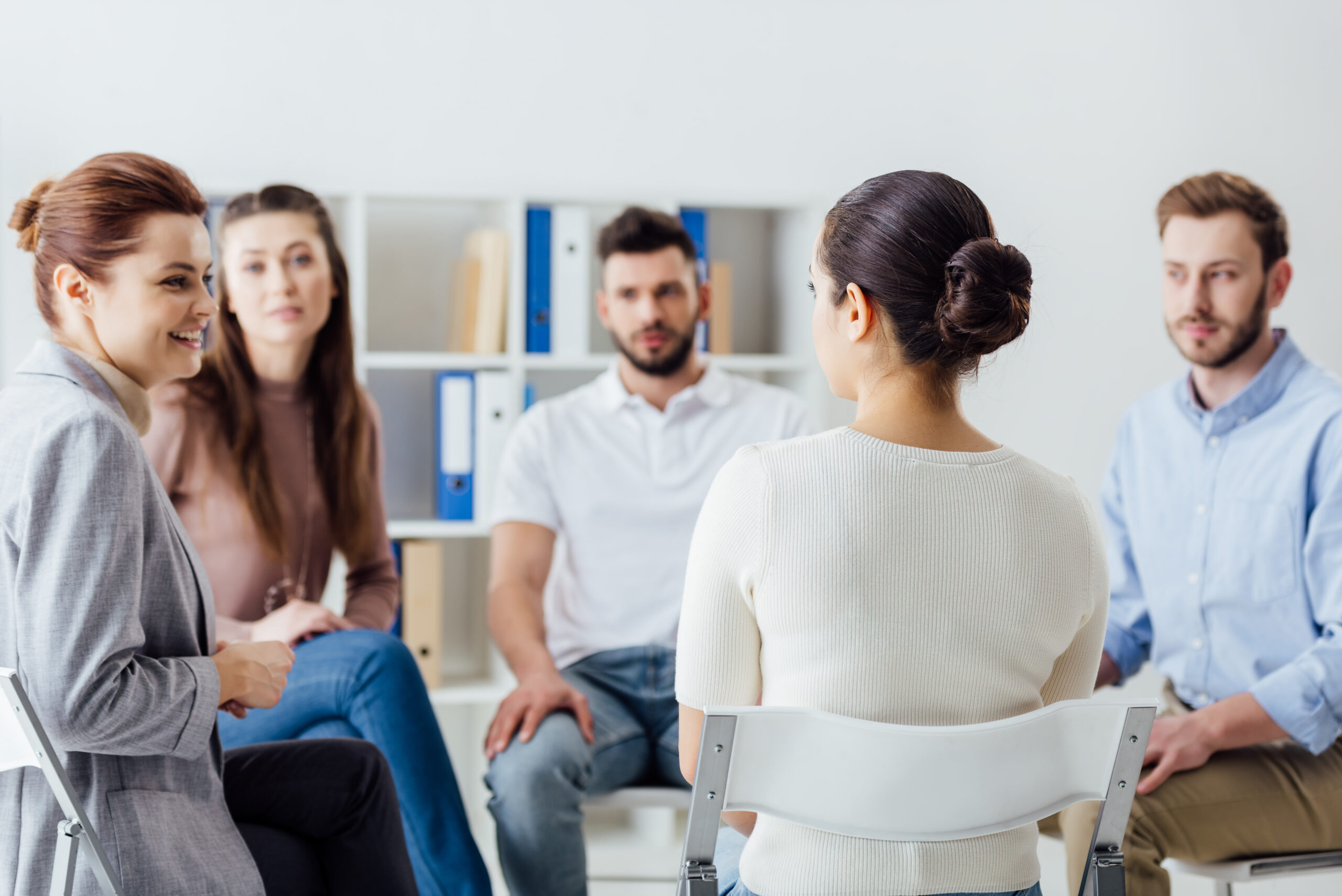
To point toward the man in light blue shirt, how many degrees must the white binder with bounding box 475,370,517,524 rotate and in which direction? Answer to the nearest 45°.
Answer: approximately 45° to its left

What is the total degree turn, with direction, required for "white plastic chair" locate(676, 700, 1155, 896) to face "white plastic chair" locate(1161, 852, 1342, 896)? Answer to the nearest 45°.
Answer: approximately 45° to its right

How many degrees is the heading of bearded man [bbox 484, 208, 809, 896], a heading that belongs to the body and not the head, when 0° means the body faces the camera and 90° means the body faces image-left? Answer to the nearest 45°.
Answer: approximately 0°

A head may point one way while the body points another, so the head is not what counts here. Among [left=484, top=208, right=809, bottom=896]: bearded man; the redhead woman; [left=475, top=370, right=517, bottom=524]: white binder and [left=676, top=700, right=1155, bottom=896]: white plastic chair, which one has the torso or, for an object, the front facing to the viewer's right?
the redhead woman

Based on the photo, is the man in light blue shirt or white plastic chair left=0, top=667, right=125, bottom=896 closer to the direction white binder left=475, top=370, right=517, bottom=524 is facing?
the white plastic chair

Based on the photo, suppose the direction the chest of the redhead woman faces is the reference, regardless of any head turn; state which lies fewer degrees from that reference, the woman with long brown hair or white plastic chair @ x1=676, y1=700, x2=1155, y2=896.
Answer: the white plastic chair

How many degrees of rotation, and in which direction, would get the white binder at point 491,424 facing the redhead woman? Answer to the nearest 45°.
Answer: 0° — it already faces them

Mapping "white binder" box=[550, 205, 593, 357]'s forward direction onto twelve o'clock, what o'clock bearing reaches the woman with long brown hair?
The woman with long brown hair is roughly at 1 o'clock from the white binder.

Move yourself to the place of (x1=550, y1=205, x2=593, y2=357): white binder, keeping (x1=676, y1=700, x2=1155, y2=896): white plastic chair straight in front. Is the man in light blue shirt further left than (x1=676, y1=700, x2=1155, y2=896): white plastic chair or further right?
left

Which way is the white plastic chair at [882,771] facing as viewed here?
away from the camera

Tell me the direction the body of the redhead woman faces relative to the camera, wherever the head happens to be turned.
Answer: to the viewer's right

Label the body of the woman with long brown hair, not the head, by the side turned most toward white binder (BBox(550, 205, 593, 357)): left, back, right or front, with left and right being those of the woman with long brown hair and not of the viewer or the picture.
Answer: left
